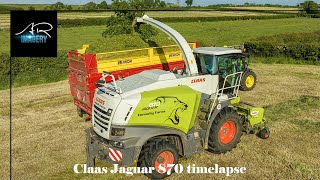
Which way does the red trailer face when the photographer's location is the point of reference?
facing away from the viewer and to the right of the viewer

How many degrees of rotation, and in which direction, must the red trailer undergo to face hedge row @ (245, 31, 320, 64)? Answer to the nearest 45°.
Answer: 0° — it already faces it

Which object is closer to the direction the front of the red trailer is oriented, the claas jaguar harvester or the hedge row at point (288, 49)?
the hedge row

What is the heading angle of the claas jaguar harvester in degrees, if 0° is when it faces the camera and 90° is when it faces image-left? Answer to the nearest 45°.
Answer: approximately 225°

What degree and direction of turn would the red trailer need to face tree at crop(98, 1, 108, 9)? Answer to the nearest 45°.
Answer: approximately 45° to its left
